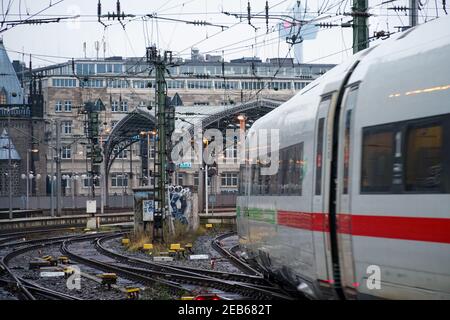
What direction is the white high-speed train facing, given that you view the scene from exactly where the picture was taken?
facing away from the viewer and to the left of the viewer

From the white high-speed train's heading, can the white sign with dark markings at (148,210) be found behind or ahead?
ahead
